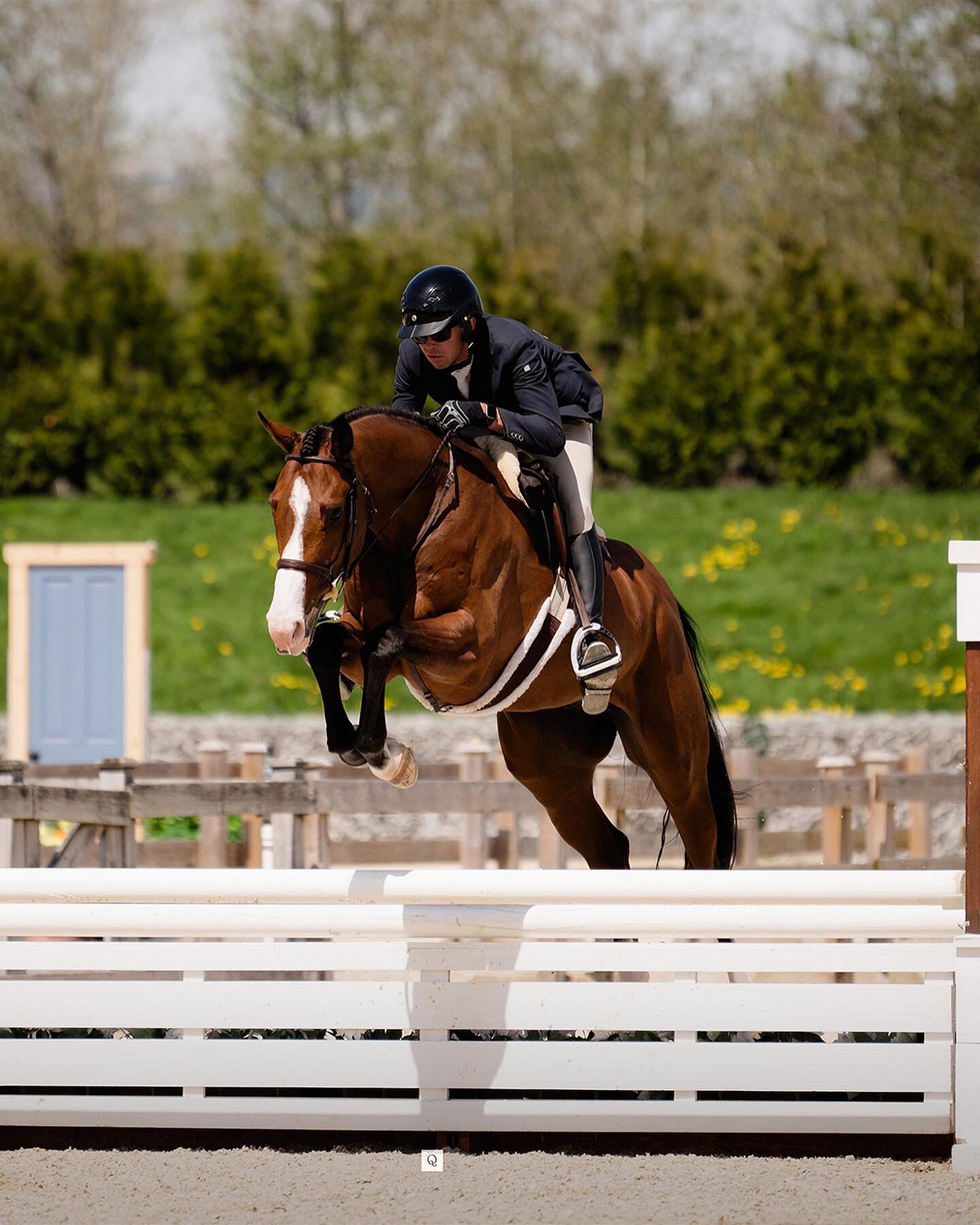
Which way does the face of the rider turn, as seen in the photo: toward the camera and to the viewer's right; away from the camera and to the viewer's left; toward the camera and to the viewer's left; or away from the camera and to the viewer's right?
toward the camera and to the viewer's left

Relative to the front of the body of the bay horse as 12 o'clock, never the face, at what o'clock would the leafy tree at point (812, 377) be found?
The leafy tree is roughly at 5 o'clock from the bay horse.

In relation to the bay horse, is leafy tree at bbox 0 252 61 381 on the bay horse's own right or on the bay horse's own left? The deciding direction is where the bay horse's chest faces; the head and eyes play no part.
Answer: on the bay horse's own right

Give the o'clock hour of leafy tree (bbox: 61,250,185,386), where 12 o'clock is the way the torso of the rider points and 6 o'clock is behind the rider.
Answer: The leafy tree is roughly at 4 o'clock from the rider.

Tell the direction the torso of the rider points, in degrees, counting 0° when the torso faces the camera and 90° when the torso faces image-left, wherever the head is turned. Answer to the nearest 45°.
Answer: approximately 45°

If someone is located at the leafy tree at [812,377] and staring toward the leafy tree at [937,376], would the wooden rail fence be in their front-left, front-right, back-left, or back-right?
back-right

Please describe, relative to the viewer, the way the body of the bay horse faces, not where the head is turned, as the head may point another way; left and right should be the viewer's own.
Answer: facing the viewer and to the left of the viewer

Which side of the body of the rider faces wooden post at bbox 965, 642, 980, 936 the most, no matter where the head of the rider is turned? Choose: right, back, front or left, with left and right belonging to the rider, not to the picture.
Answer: left

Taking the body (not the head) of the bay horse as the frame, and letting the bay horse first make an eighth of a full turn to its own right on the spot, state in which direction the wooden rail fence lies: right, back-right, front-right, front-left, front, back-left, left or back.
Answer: right
